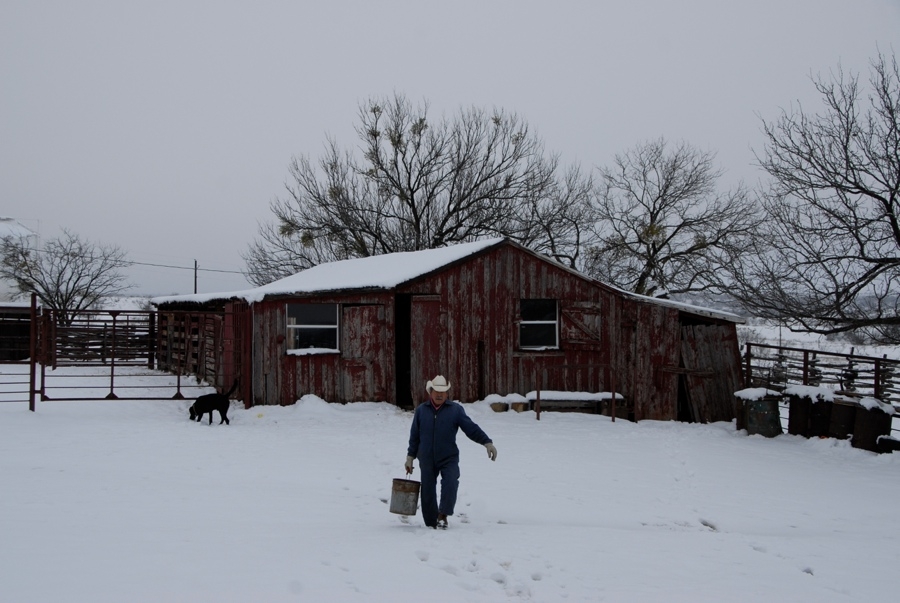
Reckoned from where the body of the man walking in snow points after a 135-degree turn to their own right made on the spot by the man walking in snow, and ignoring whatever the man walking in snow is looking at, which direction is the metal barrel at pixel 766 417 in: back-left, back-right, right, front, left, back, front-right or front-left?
right

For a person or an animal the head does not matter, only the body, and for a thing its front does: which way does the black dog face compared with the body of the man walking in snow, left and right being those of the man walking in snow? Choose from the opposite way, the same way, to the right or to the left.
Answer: to the right

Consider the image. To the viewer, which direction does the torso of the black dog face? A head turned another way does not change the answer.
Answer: to the viewer's left

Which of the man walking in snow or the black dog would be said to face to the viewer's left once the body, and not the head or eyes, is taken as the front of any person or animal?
the black dog

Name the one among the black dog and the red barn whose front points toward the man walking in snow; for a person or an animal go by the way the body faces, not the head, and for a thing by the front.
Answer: the red barn

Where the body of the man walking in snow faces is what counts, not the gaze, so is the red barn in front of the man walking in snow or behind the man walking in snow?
behind

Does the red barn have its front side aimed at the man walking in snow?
yes

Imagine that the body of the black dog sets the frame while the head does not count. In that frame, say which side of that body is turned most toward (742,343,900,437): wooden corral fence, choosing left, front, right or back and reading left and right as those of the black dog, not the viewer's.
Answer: back

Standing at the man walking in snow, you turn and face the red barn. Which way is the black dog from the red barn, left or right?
left

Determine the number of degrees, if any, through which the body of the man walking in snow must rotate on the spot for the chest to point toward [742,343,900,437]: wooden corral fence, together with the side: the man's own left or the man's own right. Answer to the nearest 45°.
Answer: approximately 135° to the man's own left

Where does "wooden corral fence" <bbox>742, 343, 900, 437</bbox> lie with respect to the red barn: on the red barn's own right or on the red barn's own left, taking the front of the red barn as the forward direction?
on the red barn's own left

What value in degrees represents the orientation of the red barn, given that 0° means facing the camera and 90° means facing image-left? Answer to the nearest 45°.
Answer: approximately 0°

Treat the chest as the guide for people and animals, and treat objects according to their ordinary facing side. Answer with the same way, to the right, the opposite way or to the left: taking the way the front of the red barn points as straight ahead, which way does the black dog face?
to the right
